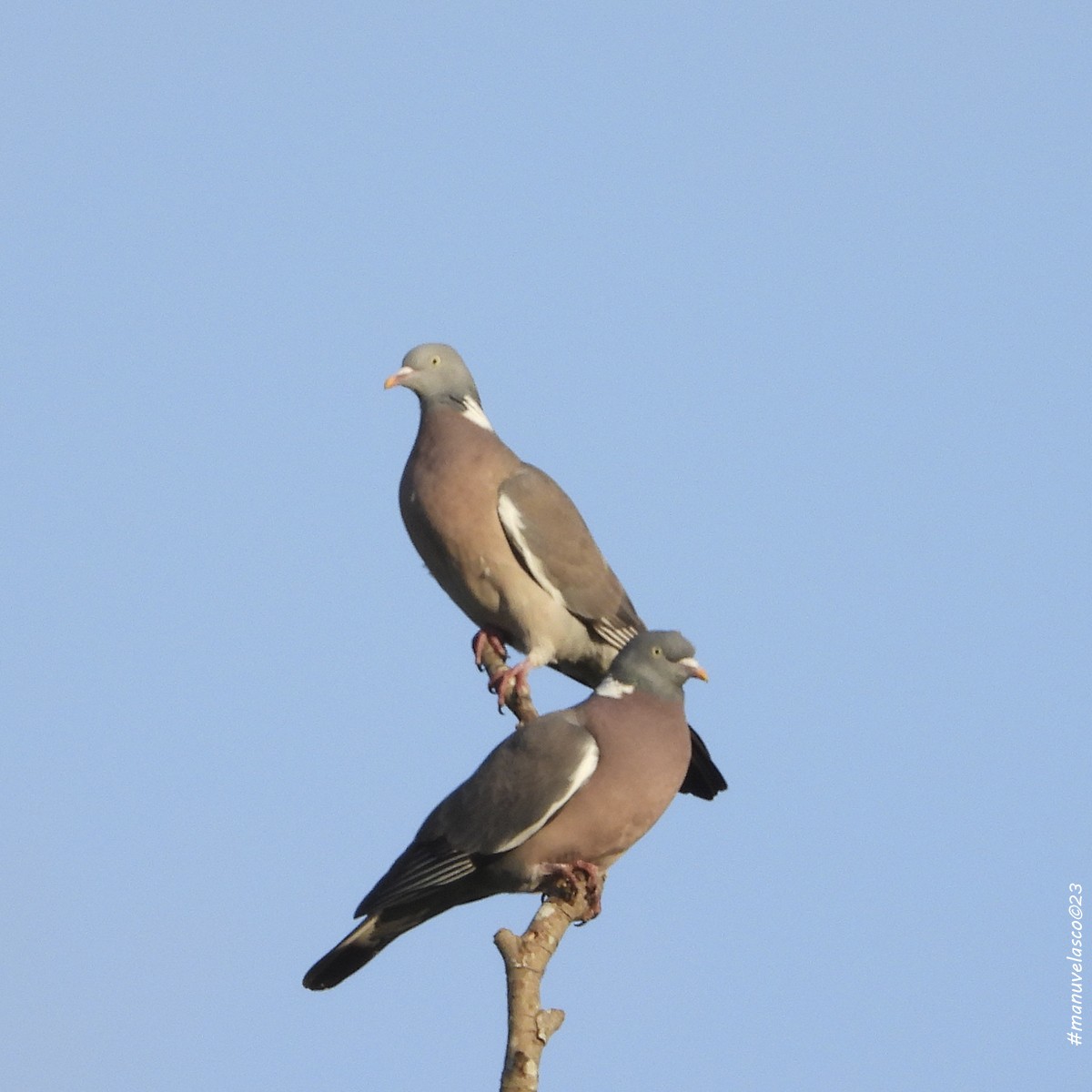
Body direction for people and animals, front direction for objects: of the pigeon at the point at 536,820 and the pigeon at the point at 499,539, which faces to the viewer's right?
the pigeon at the point at 536,820

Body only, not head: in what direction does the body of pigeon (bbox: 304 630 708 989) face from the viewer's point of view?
to the viewer's right

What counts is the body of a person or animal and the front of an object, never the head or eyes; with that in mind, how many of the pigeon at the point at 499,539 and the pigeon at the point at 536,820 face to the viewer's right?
1

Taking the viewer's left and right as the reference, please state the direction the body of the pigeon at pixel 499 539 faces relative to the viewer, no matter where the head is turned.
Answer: facing the viewer and to the left of the viewer
